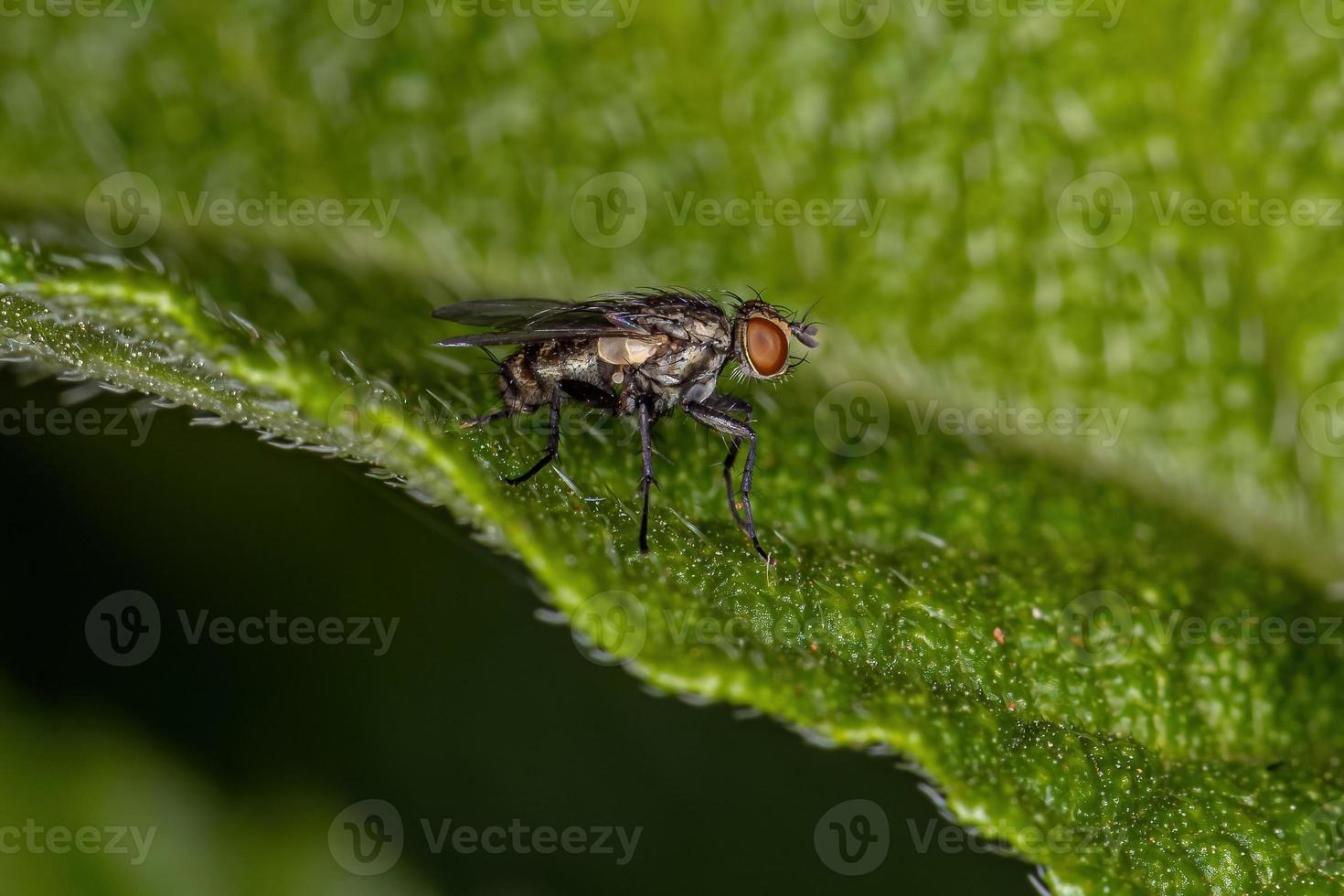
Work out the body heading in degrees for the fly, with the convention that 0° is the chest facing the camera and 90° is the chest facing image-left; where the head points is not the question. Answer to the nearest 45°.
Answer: approximately 270°
